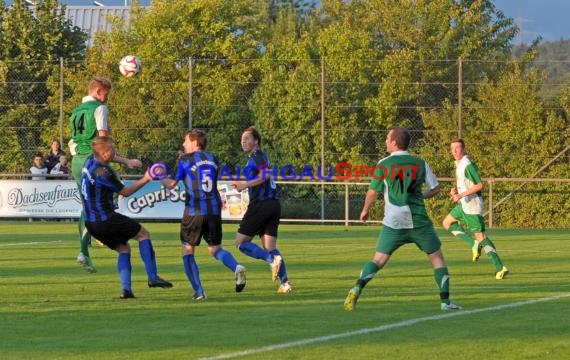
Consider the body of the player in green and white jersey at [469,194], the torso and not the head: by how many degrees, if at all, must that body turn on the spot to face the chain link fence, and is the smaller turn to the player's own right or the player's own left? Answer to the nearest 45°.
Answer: approximately 135° to the player's own right

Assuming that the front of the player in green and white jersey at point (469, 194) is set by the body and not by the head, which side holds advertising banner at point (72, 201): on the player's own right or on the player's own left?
on the player's own right

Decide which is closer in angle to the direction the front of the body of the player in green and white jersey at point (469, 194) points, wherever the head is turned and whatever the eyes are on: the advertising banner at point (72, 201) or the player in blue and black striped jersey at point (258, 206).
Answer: the player in blue and black striped jersey

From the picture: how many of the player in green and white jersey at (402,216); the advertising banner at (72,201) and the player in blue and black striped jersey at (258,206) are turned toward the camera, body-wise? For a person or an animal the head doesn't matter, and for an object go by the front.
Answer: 1

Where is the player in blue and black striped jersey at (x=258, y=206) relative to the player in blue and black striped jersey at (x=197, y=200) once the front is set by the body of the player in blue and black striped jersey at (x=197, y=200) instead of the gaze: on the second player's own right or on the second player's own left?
on the second player's own right

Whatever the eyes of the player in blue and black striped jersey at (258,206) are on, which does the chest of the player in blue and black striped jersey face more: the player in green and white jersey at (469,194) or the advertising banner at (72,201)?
the advertising banner

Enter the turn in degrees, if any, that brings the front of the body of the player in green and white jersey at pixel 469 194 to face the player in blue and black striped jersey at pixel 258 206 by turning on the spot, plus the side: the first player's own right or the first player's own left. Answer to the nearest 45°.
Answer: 0° — they already face them

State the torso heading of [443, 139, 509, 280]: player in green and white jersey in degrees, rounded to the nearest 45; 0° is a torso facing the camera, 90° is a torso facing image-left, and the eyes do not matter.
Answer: approximately 45°

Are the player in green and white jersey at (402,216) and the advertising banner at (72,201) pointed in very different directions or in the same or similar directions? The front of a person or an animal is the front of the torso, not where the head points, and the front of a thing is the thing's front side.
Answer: very different directions

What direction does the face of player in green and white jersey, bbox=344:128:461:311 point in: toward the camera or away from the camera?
away from the camera

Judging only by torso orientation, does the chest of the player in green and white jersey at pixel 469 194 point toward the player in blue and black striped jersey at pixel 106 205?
yes
